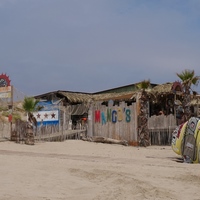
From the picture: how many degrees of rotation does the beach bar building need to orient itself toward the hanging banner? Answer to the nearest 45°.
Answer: approximately 45° to its right

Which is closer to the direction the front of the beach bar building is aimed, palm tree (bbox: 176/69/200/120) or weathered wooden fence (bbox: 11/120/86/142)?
the weathered wooden fence

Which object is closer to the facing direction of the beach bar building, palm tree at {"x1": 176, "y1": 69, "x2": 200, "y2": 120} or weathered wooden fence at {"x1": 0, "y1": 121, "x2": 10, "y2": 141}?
the weathered wooden fence

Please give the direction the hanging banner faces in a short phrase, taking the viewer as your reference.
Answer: facing the viewer

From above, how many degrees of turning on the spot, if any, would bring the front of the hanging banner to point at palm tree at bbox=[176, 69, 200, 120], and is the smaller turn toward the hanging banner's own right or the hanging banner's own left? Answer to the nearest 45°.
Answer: approximately 45° to the hanging banner's own left

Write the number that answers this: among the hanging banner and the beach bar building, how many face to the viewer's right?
0

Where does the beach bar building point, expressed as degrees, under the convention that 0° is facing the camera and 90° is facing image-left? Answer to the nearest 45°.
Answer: approximately 45°

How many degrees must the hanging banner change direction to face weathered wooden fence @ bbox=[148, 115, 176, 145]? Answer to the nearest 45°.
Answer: approximately 45° to its left

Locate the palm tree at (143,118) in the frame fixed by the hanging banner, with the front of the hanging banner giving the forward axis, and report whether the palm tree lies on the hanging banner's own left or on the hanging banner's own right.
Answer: on the hanging banner's own left
